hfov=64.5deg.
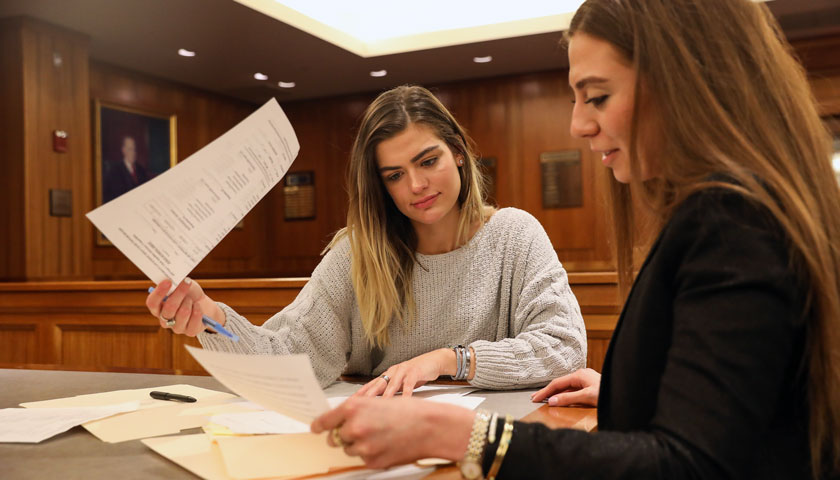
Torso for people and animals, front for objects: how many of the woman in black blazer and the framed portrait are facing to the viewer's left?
1

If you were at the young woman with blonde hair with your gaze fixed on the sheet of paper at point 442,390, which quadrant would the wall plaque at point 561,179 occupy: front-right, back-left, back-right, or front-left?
back-left

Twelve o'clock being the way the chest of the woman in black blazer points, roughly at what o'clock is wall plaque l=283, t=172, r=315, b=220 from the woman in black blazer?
The wall plaque is roughly at 2 o'clock from the woman in black blazer.

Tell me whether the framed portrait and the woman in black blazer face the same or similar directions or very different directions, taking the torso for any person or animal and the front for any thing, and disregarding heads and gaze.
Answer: very different directions

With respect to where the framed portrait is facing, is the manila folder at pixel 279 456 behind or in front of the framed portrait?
in front

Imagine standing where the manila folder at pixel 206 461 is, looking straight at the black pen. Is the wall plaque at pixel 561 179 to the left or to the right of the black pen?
right

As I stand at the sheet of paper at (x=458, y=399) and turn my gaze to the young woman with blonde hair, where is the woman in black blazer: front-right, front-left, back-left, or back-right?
back-right

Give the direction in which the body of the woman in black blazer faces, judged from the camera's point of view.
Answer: to the viewer's left

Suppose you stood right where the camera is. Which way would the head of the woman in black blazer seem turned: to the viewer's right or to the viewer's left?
to the viewer's left

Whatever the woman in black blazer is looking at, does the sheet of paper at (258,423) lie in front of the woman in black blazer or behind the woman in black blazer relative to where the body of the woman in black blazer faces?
in front

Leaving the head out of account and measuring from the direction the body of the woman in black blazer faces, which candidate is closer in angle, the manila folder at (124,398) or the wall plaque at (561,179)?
the manila folder

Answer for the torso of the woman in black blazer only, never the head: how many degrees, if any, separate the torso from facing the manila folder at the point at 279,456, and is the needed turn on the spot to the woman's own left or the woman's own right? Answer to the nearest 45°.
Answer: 0° — they already face it

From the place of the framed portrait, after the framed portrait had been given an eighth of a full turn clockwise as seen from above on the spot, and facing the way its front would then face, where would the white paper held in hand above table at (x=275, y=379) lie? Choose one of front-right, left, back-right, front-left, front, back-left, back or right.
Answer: front

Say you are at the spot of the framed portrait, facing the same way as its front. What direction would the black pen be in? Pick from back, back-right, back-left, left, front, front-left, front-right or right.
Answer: front-right

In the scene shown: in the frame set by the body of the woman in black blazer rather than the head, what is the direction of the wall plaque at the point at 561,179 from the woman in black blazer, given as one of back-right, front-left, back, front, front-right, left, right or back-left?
right

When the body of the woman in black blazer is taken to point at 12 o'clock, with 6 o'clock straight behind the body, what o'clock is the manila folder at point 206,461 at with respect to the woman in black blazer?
The manila folder is roughly at 12 o'clock from the woman in black blazer.
